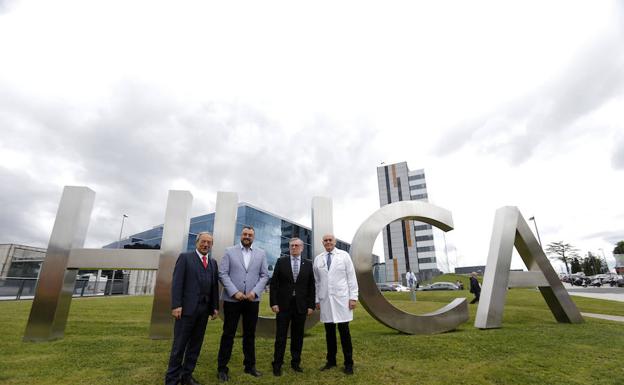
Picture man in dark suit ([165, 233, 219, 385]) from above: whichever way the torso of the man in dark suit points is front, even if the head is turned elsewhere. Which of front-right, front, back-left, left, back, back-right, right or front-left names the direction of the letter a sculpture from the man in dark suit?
front-left

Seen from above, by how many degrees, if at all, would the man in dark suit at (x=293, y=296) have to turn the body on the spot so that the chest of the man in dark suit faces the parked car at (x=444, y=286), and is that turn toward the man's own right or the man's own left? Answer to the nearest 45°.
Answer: approximately 135° to the man's own left

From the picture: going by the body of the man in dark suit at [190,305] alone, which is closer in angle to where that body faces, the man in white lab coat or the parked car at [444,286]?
the man in white lab coat

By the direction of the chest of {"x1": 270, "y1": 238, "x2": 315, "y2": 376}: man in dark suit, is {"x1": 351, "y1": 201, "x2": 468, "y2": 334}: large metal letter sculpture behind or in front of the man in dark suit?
behind

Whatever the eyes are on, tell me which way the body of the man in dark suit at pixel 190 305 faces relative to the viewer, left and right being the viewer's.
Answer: facing the viewer and to the right of the viewer

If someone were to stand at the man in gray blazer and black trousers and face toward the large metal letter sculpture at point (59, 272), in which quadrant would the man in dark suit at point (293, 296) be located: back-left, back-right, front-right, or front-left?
back-right
